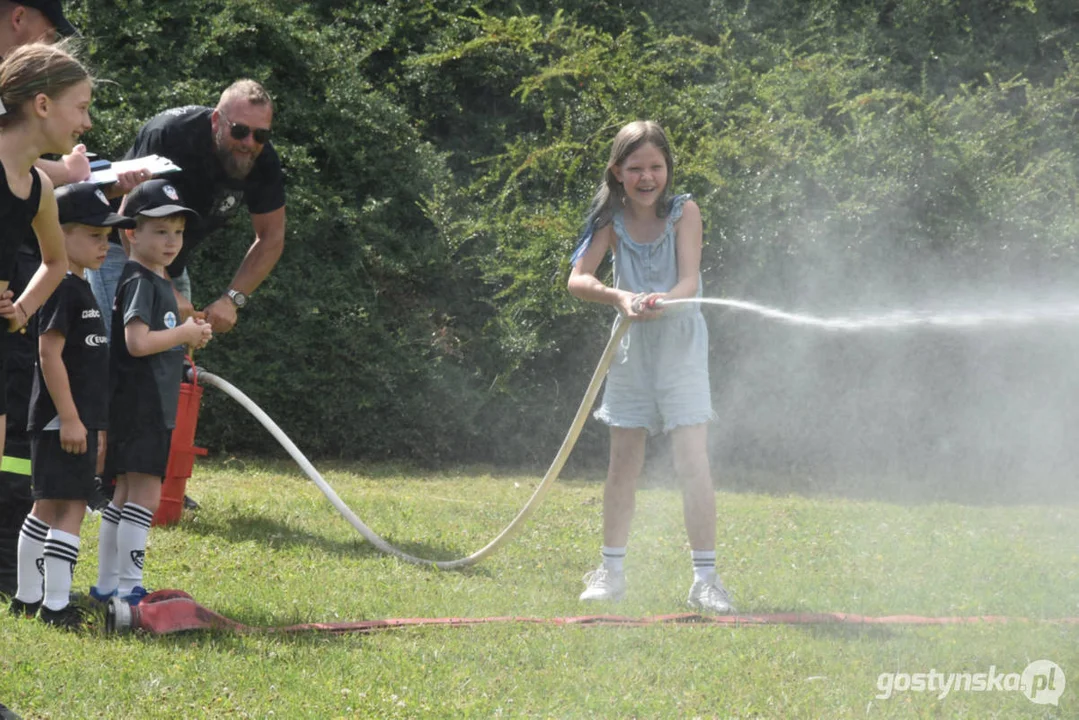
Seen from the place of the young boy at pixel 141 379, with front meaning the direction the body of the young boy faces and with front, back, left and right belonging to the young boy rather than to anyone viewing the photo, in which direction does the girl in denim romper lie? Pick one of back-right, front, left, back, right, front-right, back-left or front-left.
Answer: front-left

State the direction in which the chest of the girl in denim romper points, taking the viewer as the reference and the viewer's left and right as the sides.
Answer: facing the viewer

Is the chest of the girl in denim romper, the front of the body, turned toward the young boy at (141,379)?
no

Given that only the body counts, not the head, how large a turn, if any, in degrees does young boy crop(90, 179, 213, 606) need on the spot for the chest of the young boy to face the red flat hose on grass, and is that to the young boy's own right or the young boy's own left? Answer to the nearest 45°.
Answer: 0° — they already face it

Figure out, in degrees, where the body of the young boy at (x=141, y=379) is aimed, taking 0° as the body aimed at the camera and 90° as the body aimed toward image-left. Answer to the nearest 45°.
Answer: approximately 315°

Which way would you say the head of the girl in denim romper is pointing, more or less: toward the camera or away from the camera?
toward the camera

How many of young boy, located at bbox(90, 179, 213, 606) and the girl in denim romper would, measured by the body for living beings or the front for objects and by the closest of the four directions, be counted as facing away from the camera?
0

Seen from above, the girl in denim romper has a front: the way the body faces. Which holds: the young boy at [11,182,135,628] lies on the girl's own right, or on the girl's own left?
on the girl's own right
